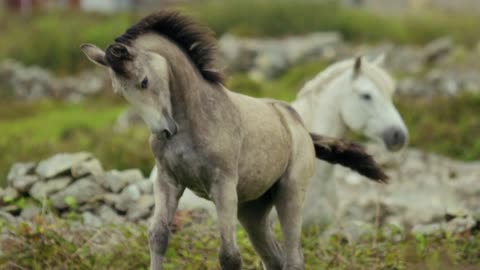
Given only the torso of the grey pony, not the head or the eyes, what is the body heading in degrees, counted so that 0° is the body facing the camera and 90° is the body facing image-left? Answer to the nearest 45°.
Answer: approximately 45°

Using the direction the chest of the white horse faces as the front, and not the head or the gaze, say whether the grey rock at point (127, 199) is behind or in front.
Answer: behind

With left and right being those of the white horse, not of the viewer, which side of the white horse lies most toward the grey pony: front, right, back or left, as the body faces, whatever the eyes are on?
right

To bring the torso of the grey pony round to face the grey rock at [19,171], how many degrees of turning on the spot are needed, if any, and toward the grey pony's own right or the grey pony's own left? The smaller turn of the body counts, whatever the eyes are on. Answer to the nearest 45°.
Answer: approximately 90° to the grey pony's own right

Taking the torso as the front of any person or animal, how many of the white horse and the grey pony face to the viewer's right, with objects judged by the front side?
1

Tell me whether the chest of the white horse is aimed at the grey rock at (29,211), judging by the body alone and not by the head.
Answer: no

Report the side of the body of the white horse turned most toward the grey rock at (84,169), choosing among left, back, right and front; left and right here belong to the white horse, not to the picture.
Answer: back

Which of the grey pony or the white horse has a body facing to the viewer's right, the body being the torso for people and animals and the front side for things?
the white horse

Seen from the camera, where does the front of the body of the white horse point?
to the viewer's right
